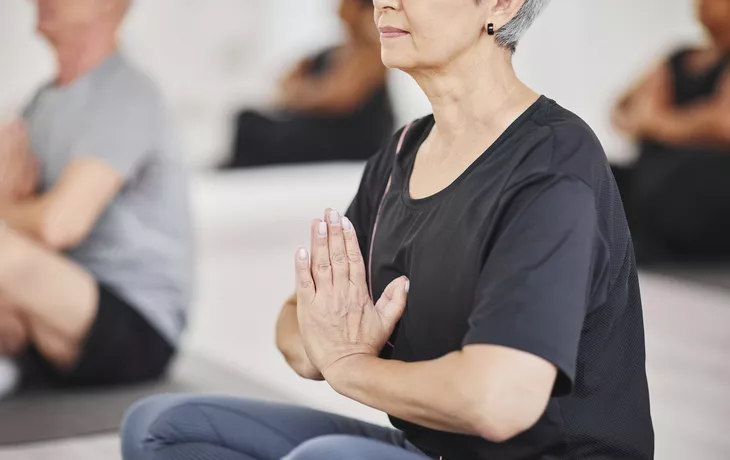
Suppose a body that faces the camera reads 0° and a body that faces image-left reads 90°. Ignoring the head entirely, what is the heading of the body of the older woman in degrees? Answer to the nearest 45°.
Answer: approximately 45°

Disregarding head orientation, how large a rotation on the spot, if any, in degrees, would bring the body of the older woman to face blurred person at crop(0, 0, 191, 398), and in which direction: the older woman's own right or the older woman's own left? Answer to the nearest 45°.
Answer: approximately 90° to the older woman's own right

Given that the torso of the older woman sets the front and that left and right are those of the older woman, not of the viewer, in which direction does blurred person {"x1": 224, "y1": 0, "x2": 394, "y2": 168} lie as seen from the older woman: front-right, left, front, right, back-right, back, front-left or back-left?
back-right
